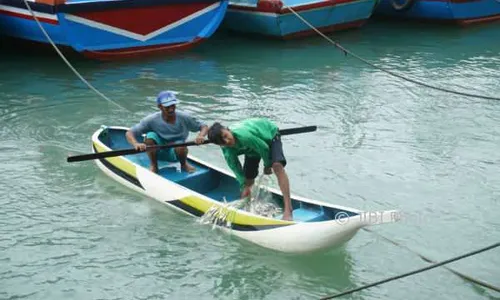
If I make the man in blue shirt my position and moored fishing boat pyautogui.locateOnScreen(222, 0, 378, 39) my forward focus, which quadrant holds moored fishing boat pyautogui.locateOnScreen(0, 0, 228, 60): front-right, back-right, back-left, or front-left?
front-left

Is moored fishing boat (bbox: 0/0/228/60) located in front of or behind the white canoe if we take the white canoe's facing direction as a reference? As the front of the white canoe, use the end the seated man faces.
behind

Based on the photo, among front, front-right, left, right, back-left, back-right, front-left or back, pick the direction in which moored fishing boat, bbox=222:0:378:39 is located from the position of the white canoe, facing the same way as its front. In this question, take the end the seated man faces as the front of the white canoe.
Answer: back-left

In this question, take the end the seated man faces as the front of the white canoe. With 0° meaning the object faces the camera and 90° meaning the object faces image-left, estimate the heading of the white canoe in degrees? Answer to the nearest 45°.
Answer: approximately 315°

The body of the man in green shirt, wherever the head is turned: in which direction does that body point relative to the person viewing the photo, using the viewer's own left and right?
facing the viewer and to the left of the viewer

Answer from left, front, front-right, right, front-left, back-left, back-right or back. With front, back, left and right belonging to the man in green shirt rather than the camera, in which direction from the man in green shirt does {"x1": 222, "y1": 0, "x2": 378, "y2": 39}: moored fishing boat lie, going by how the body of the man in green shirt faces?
back-right
